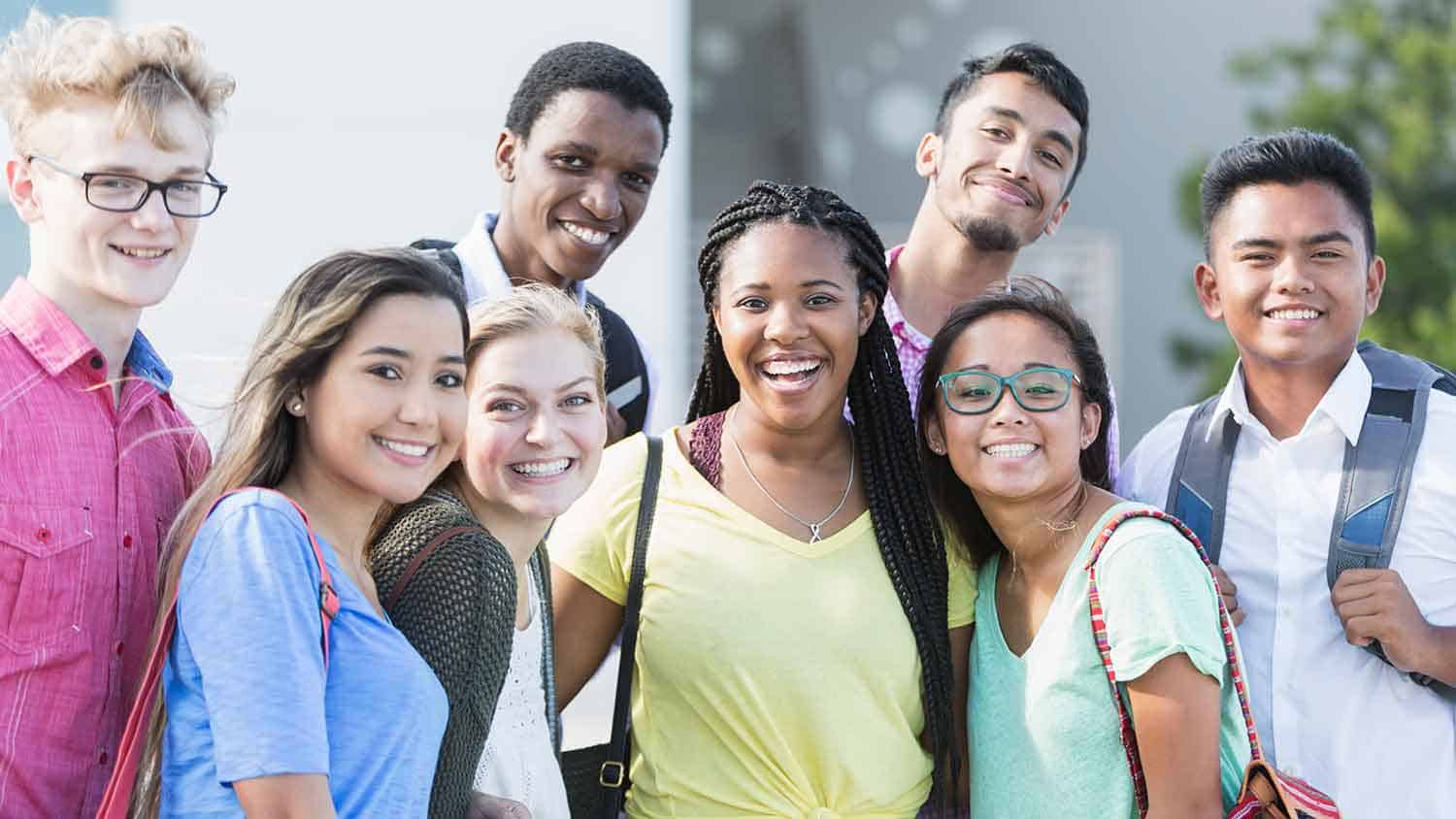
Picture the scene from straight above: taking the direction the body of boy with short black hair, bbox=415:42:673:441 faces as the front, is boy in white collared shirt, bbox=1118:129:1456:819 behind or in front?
in front

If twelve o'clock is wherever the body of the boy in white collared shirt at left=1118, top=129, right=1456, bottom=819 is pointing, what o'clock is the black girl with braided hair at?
The black girl with braided hair is roughly at 2 o'clock from the boy in white collared shirt.

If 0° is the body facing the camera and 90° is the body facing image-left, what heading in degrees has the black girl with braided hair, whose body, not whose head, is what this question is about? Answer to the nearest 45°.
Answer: approximately 0°

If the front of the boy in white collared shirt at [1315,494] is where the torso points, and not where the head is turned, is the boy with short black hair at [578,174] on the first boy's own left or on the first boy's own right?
on the first boy's own right

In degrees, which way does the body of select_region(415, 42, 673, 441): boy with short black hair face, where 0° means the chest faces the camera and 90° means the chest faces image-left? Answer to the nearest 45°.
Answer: approximately 315°

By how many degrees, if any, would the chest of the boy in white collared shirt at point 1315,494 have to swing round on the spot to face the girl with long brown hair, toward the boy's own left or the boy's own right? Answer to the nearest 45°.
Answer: approximately 45° to the boy's own right

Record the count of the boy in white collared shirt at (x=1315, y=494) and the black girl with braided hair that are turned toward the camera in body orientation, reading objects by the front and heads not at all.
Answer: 2
